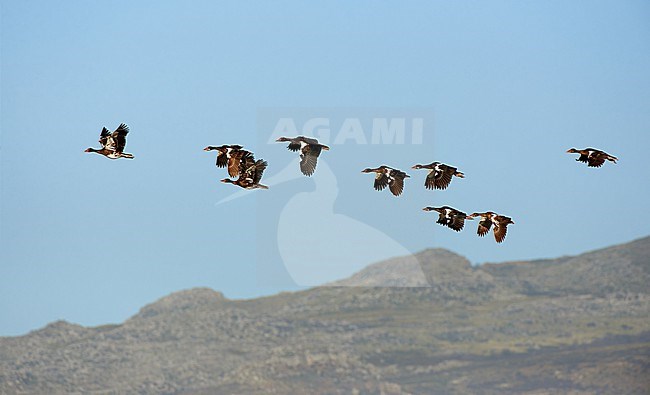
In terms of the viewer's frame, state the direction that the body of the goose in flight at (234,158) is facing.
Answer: to the viewer's left

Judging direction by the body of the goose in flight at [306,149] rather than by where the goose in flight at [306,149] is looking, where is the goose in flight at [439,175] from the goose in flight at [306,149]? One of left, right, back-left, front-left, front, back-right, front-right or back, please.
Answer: back

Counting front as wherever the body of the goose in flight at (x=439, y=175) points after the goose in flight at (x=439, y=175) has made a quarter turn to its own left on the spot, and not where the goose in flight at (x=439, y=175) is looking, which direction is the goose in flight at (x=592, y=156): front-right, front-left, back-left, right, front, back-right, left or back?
left

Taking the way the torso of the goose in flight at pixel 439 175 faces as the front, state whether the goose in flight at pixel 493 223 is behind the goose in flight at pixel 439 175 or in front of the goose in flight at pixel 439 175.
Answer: behind

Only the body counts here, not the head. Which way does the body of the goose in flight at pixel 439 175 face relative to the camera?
to the viewer's left

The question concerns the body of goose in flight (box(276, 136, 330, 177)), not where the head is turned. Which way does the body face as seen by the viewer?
to the viewer's left

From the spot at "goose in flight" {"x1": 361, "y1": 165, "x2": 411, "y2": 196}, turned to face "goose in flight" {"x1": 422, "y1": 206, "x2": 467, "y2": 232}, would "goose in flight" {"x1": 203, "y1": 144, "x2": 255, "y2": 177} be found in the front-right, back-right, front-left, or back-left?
back-right

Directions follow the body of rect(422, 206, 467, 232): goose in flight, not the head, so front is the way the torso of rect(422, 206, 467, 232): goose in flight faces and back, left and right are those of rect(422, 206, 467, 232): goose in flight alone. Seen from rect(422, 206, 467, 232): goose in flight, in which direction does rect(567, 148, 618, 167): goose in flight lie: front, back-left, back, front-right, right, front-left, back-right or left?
back

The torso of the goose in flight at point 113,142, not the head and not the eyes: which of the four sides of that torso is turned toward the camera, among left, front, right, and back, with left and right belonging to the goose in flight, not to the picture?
left

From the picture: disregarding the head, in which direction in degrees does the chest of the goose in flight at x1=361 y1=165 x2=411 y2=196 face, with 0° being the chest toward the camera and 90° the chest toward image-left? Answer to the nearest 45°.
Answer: approximately 90°

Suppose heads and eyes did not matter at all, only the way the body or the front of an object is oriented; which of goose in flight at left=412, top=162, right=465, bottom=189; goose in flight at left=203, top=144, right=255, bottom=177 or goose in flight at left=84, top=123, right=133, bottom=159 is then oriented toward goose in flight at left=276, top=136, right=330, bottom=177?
goose in flight at left=412, top=162, right=465, bottom=189
